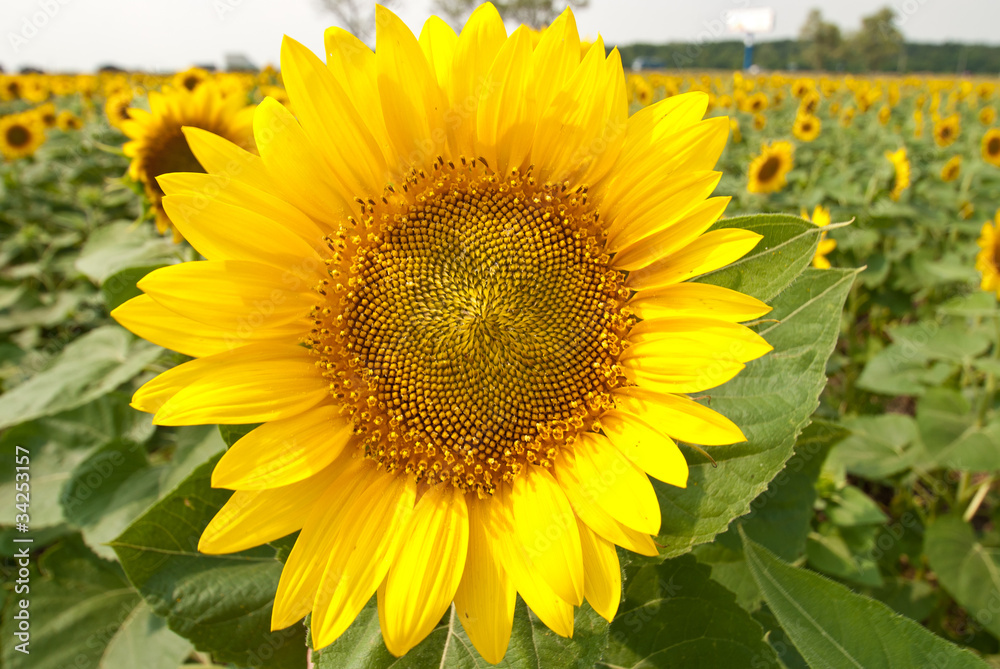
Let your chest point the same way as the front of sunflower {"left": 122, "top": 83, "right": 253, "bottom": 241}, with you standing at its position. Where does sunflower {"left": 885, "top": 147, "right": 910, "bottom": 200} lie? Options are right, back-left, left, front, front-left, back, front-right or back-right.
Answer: left

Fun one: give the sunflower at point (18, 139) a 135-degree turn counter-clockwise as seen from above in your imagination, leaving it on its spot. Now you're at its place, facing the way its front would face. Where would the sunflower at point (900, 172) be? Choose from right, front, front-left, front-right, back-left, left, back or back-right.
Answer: right

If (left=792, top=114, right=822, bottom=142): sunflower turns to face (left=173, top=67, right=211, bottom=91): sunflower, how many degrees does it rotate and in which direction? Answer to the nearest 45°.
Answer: approximately 45° to its right

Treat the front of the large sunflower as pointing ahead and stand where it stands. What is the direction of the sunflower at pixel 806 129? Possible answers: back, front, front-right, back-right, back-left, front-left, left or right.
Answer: back-left

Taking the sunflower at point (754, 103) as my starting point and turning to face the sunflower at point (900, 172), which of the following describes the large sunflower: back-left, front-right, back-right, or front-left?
front-right

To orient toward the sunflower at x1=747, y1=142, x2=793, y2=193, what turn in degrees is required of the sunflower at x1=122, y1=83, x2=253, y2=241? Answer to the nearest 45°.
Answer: approximately 90° to its left

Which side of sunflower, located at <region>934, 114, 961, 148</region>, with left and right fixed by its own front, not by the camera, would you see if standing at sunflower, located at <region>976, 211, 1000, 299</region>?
front

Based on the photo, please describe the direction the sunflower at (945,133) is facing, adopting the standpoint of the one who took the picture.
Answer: facing the viewer

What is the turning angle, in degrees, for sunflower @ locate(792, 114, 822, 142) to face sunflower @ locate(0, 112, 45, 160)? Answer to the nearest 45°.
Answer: approximately 45° to its right

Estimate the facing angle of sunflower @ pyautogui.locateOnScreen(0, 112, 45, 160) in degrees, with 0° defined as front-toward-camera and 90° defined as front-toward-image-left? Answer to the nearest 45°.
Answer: approximately 0°
